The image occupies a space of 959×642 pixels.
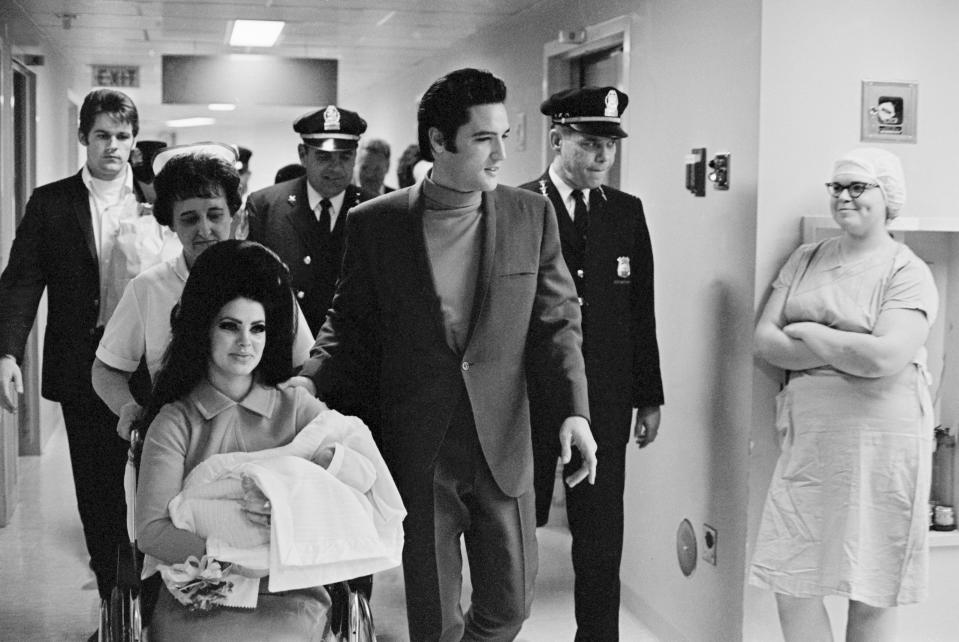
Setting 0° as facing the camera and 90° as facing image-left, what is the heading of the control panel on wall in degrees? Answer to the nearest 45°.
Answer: approximately 0°

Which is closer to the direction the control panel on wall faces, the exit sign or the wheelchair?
the wheelchair

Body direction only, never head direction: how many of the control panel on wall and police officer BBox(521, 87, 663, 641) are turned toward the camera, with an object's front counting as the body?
2

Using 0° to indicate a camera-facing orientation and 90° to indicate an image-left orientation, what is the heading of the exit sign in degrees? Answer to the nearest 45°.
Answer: approximately 0°

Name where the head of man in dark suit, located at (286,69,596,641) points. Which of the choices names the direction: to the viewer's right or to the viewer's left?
to the viewer's right

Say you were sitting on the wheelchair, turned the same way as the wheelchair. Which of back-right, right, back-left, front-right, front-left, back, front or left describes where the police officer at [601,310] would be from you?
back-left

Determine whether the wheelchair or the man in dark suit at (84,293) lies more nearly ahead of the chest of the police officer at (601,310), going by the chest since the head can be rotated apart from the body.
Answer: the wheelchair

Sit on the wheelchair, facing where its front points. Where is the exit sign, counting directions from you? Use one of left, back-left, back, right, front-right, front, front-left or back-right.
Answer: back
